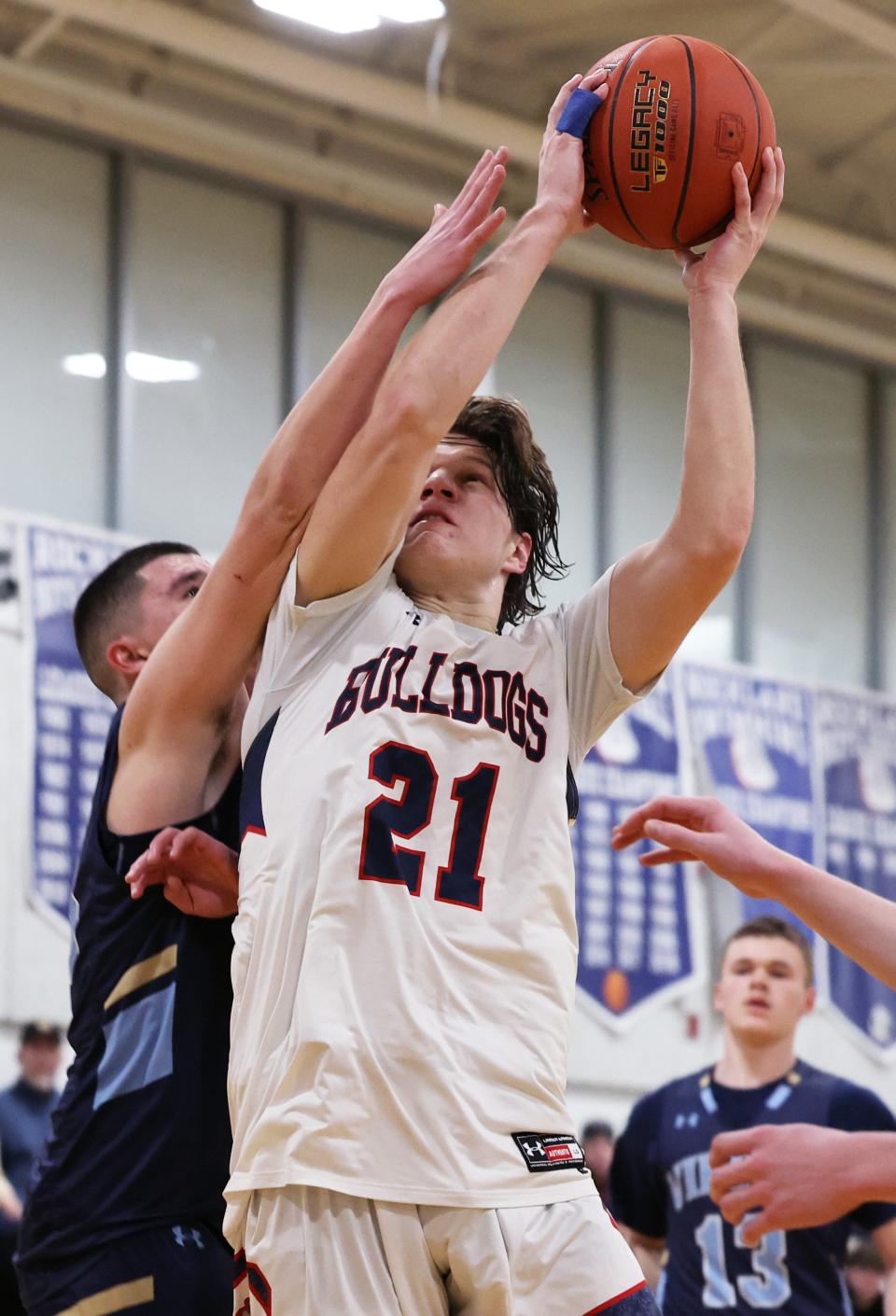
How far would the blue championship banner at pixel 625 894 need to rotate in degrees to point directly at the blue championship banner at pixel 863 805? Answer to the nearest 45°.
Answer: approximately 135° to its left

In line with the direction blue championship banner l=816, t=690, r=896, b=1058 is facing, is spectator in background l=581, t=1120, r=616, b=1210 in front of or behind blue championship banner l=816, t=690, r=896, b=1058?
in front

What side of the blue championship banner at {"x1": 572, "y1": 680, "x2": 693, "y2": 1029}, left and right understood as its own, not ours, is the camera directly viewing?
front

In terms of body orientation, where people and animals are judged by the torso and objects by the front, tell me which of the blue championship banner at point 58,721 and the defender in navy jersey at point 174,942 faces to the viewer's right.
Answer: the defender in navy jersey

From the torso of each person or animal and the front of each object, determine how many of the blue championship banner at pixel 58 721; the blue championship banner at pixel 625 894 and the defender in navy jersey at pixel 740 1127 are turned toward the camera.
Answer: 3

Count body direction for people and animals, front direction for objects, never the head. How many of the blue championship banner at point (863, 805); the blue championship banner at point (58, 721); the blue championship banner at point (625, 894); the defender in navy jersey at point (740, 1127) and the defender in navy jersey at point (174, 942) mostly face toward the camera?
4

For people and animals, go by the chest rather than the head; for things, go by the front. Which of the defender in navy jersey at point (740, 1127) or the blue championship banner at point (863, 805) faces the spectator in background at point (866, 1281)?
the blue championship banner

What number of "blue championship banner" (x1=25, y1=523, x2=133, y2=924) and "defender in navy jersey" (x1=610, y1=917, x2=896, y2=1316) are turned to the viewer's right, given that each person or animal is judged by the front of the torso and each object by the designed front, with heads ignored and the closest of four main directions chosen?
0

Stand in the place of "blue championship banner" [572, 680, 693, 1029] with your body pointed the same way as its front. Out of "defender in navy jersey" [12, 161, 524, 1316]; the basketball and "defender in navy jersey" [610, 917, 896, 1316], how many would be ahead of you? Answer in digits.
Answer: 3

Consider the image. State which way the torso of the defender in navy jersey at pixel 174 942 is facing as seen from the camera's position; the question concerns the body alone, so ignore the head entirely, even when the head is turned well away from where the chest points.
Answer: to the viewer's right

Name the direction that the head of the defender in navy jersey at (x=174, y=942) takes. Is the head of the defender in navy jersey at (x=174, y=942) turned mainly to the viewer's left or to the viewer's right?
to the viewer's right

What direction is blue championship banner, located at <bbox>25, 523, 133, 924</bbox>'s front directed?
toward the camera

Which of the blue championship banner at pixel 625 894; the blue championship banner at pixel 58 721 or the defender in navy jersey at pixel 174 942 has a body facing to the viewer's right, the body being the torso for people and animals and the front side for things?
the defender in navy jersey
